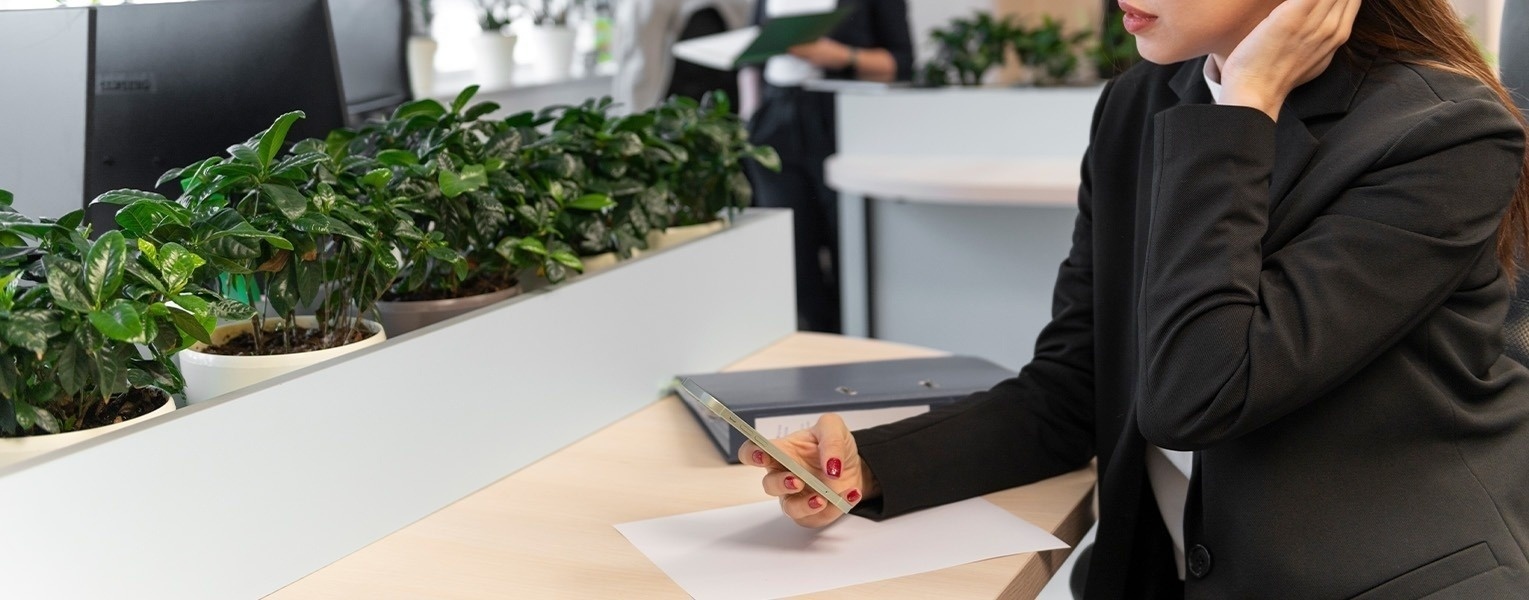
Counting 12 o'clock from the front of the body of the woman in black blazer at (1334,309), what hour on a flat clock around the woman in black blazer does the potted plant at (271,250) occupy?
The potted plant is roughly at 1 o'clock from the woman in black blazer.

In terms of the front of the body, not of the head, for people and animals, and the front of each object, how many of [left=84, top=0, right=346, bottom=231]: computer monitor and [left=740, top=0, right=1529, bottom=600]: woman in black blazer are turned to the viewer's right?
0

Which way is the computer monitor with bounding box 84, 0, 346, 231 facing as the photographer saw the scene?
facing away from the viewer and to the left of the viewer

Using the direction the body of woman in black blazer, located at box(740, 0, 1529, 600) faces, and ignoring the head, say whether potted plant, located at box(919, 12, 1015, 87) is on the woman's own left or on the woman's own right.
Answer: on the woman's own right

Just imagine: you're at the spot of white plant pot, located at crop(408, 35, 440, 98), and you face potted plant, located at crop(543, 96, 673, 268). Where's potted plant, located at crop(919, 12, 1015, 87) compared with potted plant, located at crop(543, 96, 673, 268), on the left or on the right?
left

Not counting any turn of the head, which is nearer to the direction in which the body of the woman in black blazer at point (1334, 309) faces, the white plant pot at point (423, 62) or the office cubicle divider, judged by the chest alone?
the office cubicle divider

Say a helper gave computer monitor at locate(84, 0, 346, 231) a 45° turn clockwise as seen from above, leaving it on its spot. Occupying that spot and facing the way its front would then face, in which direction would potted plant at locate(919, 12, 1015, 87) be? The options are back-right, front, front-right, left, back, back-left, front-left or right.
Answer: front-right

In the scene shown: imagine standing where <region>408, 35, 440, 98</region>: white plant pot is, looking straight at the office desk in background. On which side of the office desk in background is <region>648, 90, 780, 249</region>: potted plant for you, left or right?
right

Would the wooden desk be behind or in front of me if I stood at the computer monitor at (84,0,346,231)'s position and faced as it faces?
behind

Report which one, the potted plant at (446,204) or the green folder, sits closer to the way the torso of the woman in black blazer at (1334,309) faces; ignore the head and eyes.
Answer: the potted plant

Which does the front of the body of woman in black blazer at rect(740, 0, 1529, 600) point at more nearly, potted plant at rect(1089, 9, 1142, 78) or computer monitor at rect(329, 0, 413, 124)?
the computer monitor
